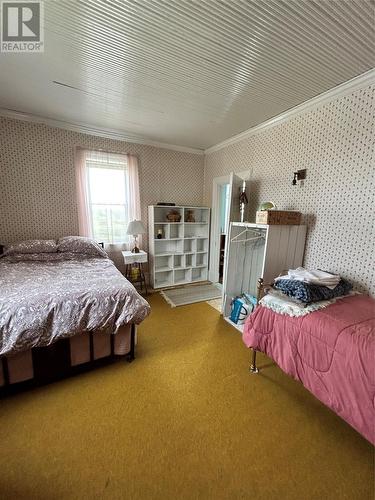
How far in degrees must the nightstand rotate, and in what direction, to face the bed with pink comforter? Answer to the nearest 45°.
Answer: approximately 45° to its left

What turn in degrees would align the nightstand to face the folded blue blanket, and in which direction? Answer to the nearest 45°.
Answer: approximately 45° to its left

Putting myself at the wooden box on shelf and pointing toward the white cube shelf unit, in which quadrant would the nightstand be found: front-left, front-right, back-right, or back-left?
front-left

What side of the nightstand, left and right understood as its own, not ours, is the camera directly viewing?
front

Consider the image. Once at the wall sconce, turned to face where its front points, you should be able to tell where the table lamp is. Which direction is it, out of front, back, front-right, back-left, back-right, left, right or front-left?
front-right

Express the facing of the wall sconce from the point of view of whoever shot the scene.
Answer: facing the viewer and to the left of the viewer

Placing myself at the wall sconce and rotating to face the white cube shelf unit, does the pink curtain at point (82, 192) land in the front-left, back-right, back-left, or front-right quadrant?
front-left

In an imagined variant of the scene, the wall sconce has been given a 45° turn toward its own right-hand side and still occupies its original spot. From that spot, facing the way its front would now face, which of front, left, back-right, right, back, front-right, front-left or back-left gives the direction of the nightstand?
front

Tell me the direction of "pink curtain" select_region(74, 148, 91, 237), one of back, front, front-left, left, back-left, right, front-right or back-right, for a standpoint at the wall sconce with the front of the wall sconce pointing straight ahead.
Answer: front-right

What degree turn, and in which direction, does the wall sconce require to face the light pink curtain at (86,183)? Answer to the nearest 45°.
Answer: approximately 45° to its right

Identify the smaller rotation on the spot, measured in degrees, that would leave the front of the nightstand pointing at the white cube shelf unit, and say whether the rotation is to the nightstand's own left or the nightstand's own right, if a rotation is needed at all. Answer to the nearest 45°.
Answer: approximately 135° to the nightstand's own left
